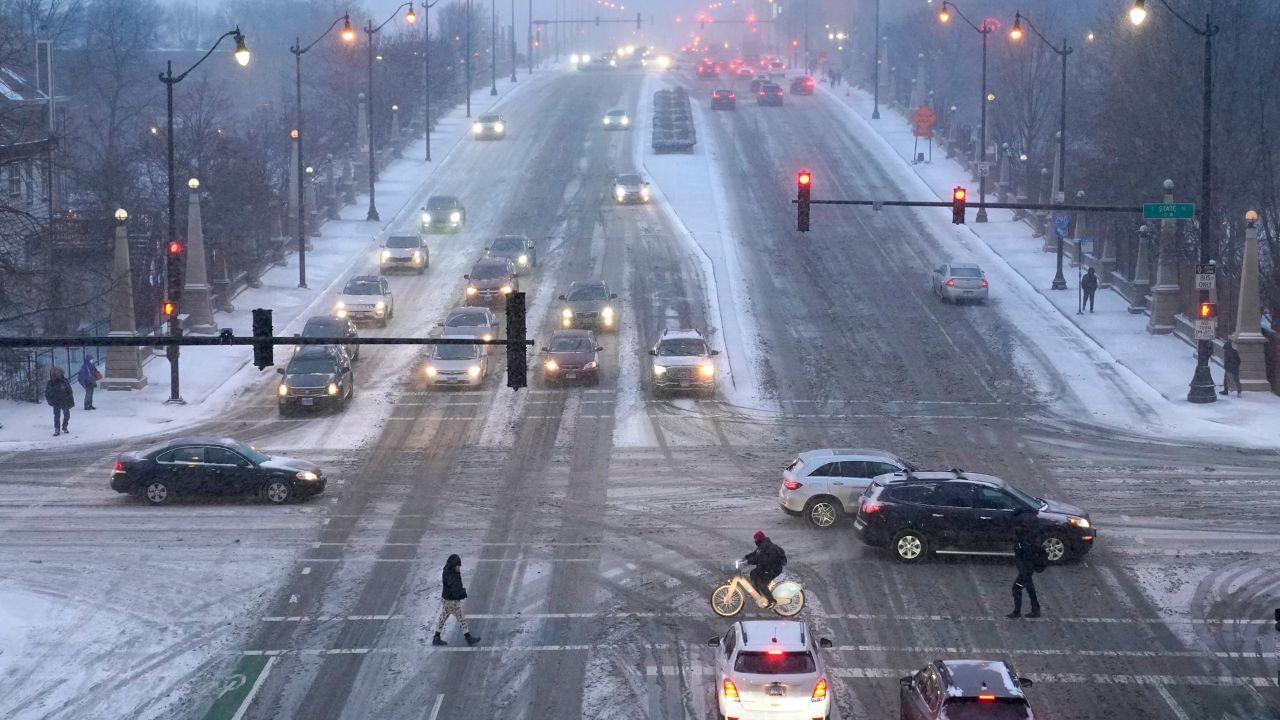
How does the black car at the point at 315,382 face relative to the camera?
toward the camera

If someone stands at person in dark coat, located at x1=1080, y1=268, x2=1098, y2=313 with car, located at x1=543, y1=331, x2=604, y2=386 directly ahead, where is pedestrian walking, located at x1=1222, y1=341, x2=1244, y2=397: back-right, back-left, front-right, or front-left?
front-left

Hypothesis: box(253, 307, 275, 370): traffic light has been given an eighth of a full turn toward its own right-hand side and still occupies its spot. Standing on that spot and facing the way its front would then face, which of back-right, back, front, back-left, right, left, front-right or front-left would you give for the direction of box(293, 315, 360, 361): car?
front-left

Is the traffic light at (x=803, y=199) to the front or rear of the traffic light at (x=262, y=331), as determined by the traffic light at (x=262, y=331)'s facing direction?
to the front

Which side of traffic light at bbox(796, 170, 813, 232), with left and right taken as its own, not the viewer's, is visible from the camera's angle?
front

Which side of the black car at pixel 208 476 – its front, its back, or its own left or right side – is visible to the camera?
right

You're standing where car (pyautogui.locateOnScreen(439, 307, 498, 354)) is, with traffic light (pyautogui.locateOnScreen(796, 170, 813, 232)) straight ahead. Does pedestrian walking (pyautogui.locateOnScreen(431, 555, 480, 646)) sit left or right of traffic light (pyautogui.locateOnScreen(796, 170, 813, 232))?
right

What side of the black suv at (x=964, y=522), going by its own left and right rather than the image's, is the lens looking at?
right

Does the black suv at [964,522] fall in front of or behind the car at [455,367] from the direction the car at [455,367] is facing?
in front

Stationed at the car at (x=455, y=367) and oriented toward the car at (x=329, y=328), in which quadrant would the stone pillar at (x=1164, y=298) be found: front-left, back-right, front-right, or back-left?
back-right

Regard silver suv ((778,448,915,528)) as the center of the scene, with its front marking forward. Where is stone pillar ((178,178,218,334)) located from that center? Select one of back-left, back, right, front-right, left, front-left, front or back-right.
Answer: back-left

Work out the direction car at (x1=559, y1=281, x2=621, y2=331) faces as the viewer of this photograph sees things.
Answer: facing the viewer

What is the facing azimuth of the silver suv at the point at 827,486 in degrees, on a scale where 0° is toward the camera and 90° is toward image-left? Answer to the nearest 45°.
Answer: approximately 270°

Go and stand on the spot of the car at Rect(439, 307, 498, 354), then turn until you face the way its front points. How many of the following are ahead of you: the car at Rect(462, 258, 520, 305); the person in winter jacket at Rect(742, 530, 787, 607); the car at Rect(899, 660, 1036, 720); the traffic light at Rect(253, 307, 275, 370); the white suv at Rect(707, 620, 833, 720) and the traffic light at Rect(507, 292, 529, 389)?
5

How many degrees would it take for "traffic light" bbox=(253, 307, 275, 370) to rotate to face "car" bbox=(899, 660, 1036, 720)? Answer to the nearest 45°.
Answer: approximately 135° to its right
